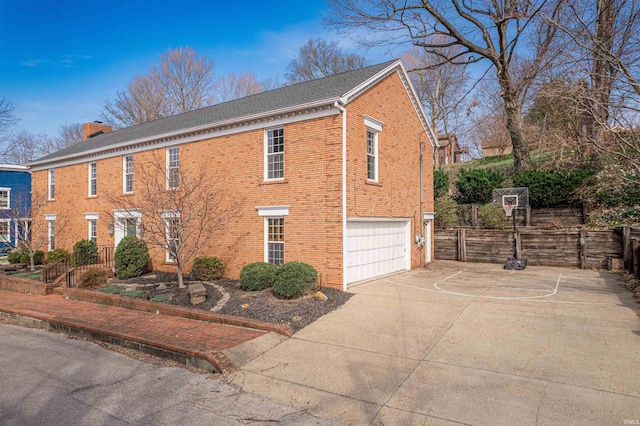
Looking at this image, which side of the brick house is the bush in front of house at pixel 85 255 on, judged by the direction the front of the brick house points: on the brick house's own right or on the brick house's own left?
on the brick house's own right

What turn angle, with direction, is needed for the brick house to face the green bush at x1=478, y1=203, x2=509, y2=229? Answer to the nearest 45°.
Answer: approximately 135° to its left

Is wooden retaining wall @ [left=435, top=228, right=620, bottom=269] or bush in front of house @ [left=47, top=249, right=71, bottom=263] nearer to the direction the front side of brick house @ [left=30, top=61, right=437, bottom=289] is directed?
the bush in front of house

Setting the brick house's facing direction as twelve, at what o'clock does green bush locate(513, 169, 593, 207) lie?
The green bush is roughly at 7 o'clock from the brick house.

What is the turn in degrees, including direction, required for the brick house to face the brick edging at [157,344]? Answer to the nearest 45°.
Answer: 0° — it already faces it

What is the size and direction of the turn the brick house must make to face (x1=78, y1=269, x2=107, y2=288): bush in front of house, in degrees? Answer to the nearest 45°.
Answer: approximately 45° to its right

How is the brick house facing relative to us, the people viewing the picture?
facing the viewer and to the left of the viewer

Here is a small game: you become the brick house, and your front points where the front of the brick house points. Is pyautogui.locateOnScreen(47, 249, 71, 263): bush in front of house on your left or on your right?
on your right

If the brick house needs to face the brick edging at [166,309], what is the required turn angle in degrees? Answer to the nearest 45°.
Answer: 0° — it already faces it

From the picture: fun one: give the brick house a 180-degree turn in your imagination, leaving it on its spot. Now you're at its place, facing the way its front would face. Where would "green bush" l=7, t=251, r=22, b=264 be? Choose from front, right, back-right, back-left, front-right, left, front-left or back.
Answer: left

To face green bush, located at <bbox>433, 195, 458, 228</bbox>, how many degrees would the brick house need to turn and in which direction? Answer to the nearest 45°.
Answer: approximately 180°

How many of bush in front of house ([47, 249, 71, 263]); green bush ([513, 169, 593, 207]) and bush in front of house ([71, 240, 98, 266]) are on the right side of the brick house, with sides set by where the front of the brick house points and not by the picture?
2

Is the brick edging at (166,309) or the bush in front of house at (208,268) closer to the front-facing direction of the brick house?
the brick edging

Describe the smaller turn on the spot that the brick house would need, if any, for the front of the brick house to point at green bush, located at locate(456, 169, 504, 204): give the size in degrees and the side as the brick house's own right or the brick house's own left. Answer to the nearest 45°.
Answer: approximately 180°

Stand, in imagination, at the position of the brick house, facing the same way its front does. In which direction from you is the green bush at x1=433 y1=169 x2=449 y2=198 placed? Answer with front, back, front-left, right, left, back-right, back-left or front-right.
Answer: back
